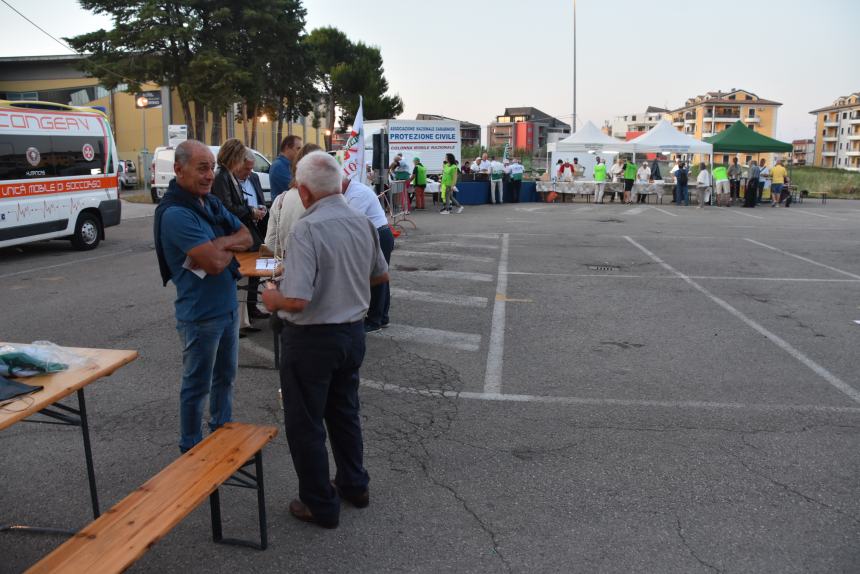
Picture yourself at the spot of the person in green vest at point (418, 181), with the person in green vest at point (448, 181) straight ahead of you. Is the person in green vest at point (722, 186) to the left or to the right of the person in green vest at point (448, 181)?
left

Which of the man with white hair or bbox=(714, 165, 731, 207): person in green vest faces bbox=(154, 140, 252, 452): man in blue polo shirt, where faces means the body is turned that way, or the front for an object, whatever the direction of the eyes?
the man with white hair

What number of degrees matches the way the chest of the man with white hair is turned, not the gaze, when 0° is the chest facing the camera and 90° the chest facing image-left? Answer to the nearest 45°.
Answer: approximately 135°

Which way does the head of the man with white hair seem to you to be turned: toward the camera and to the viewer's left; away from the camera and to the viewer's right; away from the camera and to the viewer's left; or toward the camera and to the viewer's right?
away from the camera and to the viewer's left

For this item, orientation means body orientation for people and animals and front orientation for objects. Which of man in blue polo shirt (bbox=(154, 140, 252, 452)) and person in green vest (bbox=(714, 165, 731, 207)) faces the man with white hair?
the man in blue polo shirt

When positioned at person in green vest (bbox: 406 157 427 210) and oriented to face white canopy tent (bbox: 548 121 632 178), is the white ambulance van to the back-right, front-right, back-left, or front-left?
back-right
